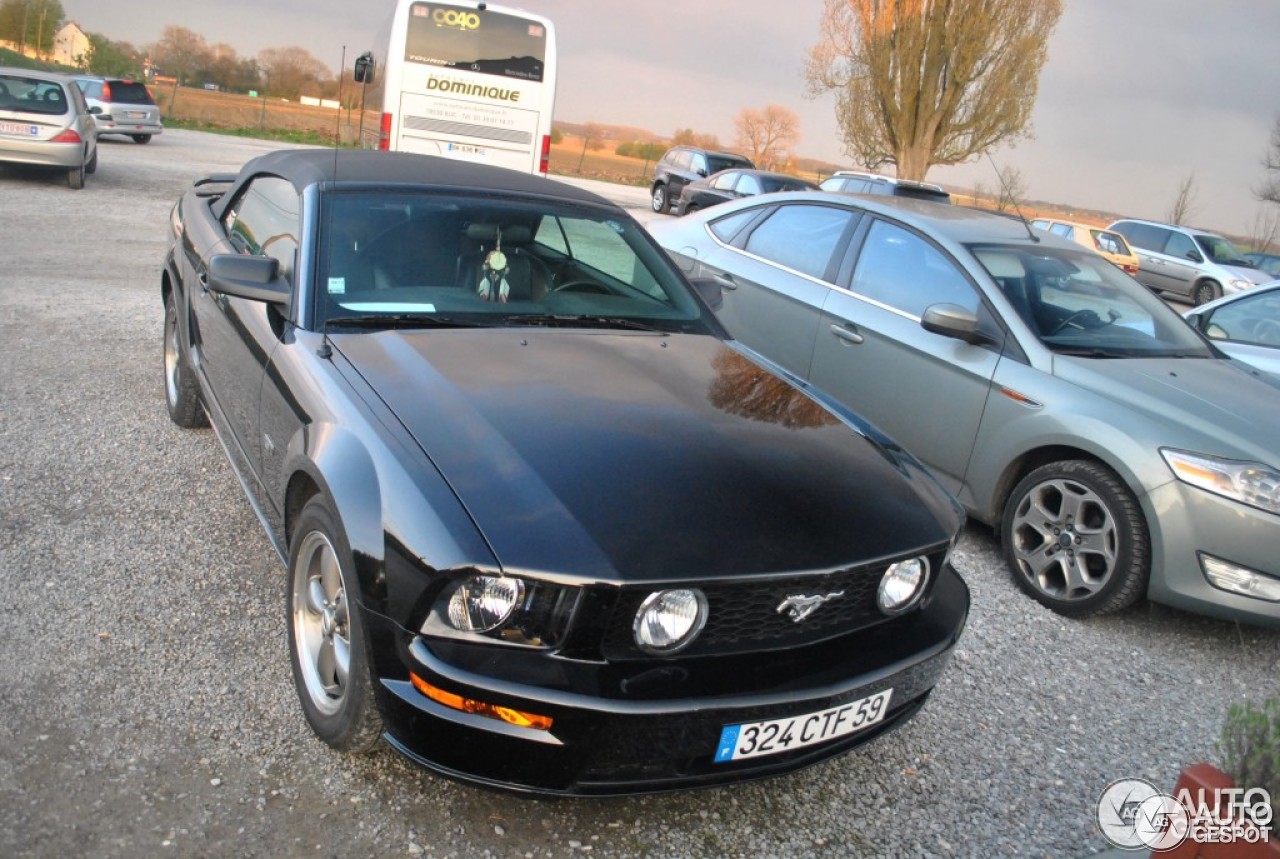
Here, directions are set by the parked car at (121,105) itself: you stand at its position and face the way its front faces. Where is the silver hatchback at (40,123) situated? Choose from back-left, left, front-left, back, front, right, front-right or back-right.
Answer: back-left

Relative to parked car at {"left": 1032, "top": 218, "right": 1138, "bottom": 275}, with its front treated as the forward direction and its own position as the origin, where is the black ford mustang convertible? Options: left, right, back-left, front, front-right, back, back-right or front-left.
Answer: back-left

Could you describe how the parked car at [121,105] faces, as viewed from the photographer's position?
facing away from the viewer and to the left of the viewer

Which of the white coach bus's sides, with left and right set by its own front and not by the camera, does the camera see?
back

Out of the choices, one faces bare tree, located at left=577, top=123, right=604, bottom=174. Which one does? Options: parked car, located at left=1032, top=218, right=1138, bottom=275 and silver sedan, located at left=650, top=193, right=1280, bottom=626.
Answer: the parked car

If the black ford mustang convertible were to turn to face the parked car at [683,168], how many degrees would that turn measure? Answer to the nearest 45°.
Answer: approximately 135° to its left

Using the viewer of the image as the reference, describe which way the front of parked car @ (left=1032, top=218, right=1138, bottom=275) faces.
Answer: facing away from the viewer and to the left of the viewer

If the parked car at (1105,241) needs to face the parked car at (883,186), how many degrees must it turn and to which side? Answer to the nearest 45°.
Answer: approximately 90° to its left

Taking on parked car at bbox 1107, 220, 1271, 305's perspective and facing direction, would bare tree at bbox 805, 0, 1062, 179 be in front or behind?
behind

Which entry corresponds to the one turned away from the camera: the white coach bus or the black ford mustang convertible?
the white coach bus

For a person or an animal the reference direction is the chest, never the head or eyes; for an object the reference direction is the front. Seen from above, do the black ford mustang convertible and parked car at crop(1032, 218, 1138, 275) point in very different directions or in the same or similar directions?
very different directions

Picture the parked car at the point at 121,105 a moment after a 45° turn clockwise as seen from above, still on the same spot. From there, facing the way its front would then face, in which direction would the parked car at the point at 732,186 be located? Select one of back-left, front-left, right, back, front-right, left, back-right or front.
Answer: back-right

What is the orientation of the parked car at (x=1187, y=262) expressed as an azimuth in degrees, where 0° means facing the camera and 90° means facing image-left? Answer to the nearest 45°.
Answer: approximately 315°
